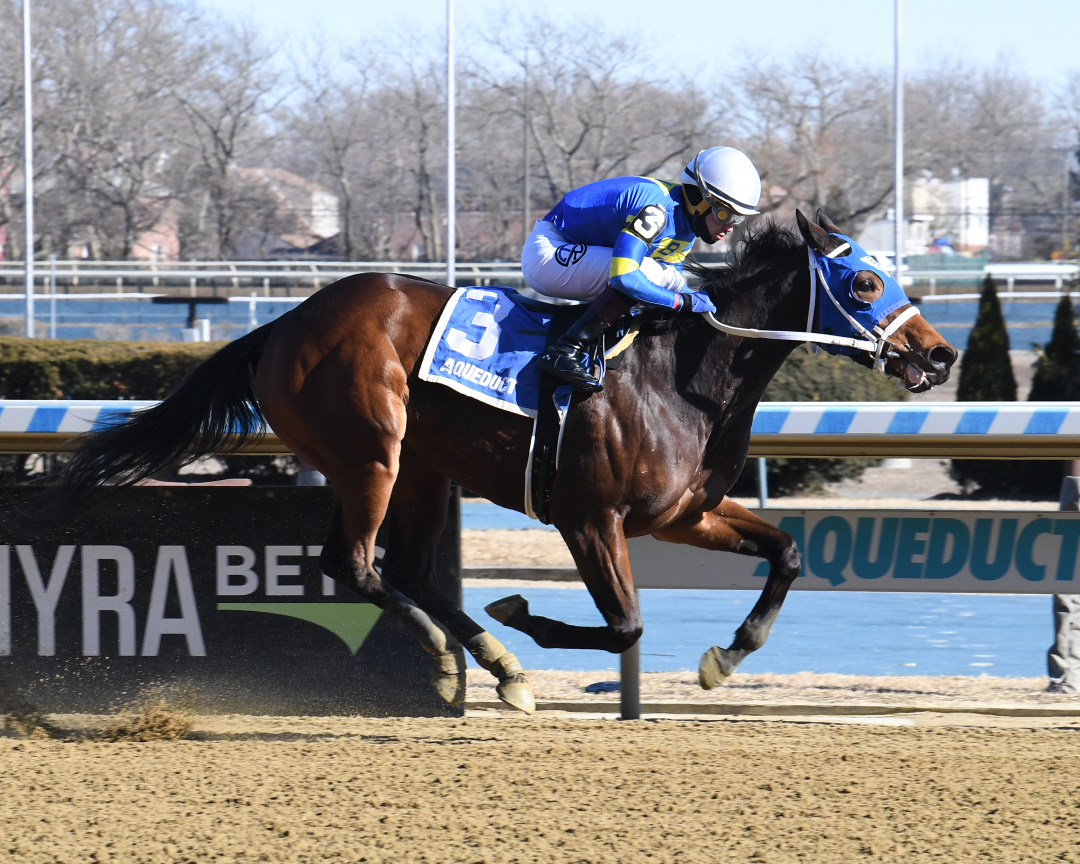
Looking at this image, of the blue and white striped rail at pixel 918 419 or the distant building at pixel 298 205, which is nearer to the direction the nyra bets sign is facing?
the blue and white striped rail

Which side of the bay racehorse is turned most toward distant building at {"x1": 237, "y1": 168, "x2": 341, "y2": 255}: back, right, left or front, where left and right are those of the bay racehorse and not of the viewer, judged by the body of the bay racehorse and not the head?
left

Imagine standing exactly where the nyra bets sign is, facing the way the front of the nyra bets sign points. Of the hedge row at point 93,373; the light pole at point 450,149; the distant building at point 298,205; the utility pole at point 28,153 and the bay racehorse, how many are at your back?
4

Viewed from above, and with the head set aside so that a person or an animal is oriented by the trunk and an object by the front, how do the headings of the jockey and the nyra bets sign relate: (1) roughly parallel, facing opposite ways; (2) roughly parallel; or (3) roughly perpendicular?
roughly perpendicular

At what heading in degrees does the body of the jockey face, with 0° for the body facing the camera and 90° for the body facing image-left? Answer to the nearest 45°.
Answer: approximately 270°

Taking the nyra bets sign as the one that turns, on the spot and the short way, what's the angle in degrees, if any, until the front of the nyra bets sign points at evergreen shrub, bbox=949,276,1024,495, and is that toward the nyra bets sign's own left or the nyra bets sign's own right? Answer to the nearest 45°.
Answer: approximately 135° to the nyra bets sign's own left

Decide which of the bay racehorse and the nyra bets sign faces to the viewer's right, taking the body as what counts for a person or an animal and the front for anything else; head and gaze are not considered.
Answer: the bay racehorse

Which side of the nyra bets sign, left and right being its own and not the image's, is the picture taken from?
front

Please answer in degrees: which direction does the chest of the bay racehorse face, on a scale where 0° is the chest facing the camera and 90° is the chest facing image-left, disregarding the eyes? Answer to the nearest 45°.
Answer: approximately 270°
